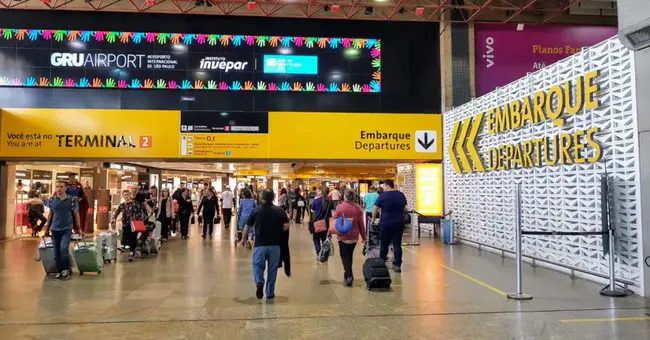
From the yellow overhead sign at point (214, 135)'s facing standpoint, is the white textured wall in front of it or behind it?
in front

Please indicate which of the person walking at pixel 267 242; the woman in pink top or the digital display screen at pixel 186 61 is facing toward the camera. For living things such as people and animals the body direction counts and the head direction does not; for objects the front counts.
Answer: the digital display screen

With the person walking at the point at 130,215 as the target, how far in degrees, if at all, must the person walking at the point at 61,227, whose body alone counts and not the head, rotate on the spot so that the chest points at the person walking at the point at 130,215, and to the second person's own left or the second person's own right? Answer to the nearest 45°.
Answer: approximately 135° to the second person's own left

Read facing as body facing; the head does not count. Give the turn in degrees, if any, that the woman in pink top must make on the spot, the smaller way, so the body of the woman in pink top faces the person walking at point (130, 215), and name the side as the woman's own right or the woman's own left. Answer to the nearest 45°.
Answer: approximately 45° to the woman's own left

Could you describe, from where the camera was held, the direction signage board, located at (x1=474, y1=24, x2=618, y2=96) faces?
facing the viewer

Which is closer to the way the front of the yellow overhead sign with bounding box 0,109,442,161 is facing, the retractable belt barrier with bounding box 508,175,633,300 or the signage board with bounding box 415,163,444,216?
the retractable belt barrier

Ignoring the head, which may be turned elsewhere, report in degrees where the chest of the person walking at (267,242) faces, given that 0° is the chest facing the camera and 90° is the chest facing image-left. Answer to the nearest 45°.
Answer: approximately 180°

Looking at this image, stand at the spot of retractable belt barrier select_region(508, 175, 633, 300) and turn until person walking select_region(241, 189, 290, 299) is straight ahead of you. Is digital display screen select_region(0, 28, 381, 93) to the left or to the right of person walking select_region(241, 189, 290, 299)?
right
